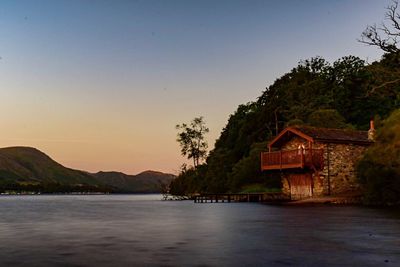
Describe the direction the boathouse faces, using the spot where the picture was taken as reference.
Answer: facing the viewer and to the left of the viewer
